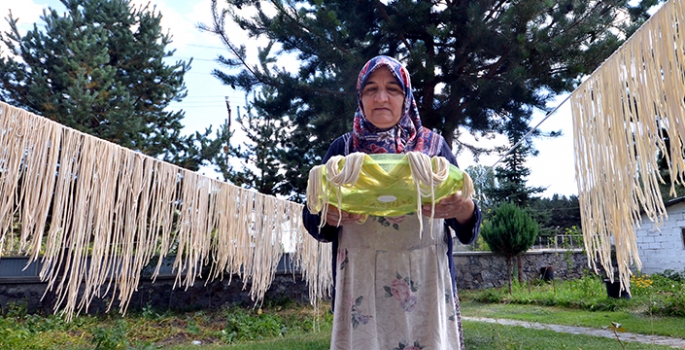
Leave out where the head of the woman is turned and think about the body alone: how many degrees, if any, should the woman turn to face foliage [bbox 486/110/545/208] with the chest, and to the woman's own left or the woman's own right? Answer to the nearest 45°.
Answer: approximately 180°

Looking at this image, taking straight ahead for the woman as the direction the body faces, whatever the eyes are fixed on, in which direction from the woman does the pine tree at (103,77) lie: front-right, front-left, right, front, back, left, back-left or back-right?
back-right

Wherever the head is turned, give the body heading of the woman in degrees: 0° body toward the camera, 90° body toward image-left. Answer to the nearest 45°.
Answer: approximately 0°

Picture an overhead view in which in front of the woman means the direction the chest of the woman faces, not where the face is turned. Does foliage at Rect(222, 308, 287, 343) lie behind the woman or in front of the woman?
behind

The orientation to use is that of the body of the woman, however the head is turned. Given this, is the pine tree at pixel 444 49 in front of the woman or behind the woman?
behind

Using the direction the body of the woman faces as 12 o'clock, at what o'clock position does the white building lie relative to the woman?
The white building is roughly at 7 o'clock from the woman.

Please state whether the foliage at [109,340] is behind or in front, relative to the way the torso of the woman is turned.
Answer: behind
